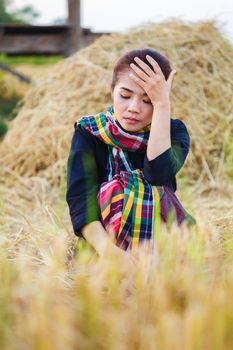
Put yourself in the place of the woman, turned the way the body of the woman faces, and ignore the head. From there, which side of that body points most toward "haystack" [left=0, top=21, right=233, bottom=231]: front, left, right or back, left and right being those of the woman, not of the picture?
back

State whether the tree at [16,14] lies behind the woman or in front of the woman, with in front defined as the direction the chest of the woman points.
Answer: behind

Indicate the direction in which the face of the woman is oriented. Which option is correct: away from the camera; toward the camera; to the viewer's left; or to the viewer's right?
toward the camera

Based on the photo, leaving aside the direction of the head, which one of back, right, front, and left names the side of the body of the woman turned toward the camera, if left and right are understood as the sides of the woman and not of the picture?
front

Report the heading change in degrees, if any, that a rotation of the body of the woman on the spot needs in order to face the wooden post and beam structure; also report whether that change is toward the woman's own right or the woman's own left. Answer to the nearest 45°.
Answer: approximately 180°
